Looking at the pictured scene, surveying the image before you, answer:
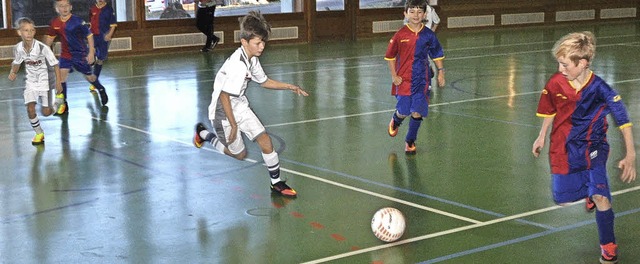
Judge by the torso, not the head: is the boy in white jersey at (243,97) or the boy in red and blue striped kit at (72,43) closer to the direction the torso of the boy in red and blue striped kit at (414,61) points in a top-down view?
the boy in white jersey

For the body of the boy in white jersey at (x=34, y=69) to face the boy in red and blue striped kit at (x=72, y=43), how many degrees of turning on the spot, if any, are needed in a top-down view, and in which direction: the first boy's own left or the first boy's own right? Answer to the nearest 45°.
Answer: approximately 180°

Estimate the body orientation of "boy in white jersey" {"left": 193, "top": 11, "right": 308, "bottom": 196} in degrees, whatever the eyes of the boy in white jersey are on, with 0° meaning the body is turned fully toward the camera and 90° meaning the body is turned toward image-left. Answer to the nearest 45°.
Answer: approximately 315°

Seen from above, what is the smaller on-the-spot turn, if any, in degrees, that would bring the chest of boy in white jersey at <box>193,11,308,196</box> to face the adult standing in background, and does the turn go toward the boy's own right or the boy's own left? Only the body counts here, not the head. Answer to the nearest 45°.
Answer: approximately 135° to the boy's own left

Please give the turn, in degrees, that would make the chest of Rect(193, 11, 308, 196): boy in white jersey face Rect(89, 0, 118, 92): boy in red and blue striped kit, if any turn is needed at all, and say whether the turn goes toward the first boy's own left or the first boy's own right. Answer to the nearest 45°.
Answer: approximately 135° to the first boy's own left

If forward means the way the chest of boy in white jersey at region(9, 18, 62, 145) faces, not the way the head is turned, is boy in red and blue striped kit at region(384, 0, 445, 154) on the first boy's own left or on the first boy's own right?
on the first boy's own left

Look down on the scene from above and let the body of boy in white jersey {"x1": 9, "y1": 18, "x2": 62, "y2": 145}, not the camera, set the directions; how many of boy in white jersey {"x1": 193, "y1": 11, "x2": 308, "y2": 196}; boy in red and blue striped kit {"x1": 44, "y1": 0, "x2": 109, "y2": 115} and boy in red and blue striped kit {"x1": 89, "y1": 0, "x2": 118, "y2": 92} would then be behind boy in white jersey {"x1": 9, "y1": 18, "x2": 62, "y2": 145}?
2

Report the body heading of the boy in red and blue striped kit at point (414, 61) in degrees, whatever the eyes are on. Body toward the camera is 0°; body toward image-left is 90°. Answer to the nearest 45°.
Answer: approximately 0°

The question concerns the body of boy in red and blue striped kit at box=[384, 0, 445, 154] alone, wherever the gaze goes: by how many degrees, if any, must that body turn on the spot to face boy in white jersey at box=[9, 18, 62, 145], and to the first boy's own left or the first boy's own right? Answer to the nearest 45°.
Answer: approximately 90° to the first boy's own right

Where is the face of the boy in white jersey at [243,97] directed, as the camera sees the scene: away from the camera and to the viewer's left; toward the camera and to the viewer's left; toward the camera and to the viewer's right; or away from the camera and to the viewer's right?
toward the camera and to the viewer's right

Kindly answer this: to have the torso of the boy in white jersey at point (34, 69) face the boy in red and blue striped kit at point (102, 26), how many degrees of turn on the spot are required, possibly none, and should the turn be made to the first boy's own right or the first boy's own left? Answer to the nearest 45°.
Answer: approximately 180°

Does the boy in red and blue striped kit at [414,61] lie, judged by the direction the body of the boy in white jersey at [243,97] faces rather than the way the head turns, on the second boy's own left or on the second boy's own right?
on the second boy's own left

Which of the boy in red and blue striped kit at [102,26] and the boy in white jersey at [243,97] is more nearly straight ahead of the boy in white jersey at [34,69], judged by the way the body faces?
the boy in white jersey

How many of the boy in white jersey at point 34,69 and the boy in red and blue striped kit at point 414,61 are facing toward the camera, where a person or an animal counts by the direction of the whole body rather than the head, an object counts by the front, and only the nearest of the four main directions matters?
2
